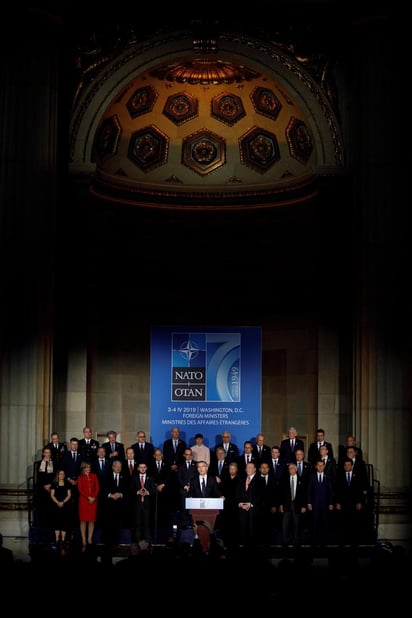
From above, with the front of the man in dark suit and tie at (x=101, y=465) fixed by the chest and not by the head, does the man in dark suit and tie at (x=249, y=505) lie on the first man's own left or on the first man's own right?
on the first man's own left

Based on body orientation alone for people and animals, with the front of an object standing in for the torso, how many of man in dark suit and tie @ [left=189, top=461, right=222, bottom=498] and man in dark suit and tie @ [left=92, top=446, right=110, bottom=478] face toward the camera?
2

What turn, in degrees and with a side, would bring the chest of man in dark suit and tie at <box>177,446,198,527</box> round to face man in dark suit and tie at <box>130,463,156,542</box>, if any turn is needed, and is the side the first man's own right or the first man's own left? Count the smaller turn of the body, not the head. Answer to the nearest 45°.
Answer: approximately 45° to the first man's own right

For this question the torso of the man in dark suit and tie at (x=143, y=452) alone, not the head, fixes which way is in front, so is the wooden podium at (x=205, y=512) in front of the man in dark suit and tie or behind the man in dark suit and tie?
in front

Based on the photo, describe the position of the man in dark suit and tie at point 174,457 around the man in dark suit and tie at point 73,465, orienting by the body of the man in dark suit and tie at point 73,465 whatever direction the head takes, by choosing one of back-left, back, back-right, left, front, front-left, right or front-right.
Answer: back-left

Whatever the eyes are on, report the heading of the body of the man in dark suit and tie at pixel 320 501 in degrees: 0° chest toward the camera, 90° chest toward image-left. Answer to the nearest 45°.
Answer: approximately 0°
